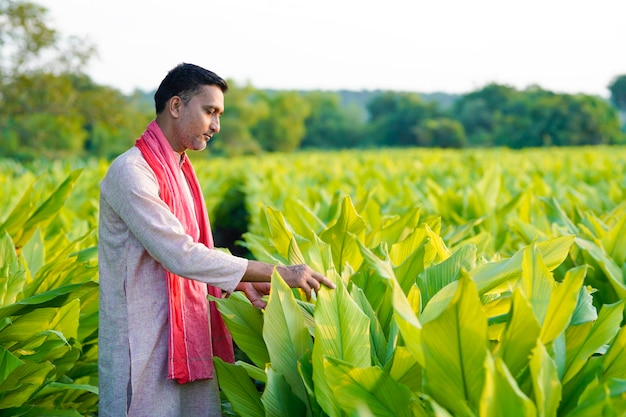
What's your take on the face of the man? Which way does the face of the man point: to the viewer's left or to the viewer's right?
to the viewer's right

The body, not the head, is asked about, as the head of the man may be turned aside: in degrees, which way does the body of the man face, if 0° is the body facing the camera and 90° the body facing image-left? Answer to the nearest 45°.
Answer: approximately 270°
